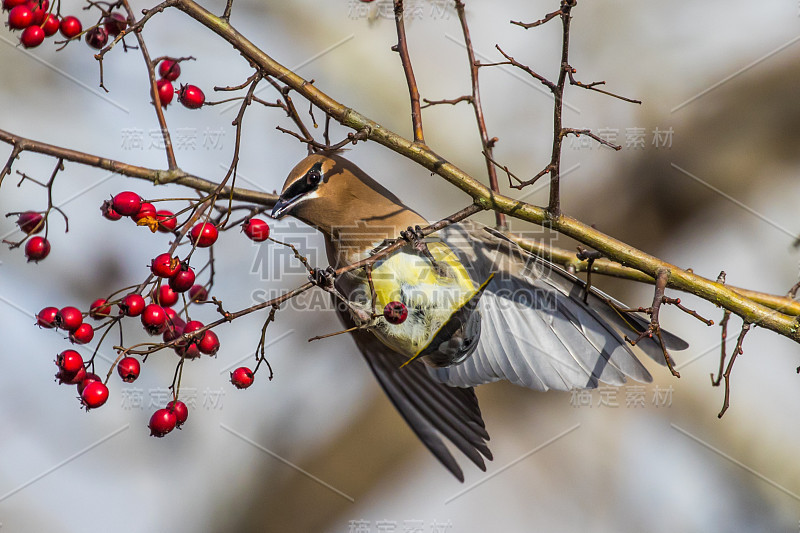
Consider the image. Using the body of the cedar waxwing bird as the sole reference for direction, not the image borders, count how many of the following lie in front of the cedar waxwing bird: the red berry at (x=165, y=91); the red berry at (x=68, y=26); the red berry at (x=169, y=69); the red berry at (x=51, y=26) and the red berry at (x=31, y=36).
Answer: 5

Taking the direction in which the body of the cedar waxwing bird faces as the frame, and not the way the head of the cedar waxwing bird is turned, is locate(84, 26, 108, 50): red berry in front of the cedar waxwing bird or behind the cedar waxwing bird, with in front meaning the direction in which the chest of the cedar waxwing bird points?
in front

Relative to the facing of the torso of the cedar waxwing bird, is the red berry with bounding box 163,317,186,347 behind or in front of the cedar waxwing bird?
in front

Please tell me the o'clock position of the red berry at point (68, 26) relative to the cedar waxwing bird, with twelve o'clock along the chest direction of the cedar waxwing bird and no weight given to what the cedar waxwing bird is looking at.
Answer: The red berry is roughly at 12 o'clock from the cedar waxwing bird.

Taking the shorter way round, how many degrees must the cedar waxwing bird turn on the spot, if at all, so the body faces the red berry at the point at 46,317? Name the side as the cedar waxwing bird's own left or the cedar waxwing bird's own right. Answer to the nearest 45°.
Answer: approximately 45° to the cedar waxwing bird's own left

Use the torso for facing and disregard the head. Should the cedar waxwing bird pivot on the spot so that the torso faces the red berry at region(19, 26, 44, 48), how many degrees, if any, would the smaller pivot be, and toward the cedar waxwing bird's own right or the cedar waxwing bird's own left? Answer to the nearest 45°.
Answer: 0° — it already faces it

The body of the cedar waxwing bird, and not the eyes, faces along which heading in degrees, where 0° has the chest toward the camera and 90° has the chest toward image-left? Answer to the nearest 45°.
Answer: approximately 90°

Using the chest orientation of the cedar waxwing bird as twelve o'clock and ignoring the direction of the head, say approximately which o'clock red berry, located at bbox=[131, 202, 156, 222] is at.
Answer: The red berry is roughly at 11 o'clock from the cedar waxwing bird.

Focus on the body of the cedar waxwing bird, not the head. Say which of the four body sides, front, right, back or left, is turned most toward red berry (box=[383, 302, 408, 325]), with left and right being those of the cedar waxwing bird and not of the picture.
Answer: left

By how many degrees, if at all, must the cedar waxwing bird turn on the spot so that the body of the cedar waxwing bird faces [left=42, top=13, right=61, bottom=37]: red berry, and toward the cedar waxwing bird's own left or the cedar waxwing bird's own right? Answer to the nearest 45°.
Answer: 0° — it already faces it

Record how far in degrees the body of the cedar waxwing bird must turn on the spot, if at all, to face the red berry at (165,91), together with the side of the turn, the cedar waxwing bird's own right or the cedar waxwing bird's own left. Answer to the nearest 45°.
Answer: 0° — it already faces it

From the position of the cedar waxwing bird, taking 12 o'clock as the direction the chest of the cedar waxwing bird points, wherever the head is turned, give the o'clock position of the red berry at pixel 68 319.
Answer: The red berry is roughly at 11 o'clock from the cedar waxwing bird.
